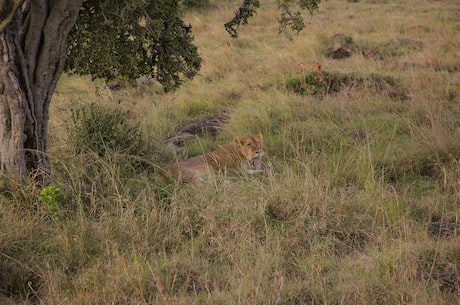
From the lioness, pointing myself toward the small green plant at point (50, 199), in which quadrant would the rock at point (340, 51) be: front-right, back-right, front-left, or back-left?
back-right

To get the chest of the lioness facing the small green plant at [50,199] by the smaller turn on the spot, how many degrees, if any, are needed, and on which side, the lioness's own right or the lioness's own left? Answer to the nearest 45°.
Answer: approximately 135° to the lioness's own right

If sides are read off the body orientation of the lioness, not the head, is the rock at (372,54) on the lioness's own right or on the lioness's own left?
on the lioness's own left

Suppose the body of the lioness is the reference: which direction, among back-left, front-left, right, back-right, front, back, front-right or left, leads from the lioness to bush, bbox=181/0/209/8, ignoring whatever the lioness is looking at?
left

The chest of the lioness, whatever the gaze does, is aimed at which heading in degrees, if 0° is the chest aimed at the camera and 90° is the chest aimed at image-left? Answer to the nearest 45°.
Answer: approximately 270°

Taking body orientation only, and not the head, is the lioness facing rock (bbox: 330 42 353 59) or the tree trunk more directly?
the rock

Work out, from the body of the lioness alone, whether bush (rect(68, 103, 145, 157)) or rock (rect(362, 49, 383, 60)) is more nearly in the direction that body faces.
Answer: the rock

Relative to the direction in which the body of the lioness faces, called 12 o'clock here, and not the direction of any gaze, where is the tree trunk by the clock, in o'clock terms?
The tree trunk is roughly at 5 o'clock from the lioness.

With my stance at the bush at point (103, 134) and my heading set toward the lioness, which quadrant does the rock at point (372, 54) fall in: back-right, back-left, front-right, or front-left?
front-left

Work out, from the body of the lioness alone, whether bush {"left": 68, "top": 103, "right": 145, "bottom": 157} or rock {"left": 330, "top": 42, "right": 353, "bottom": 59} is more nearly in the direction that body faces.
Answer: the rock

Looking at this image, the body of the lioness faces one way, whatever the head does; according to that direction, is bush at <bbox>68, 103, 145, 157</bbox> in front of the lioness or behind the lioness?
behind

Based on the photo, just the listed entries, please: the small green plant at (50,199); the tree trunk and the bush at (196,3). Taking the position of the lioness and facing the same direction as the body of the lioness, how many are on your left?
1

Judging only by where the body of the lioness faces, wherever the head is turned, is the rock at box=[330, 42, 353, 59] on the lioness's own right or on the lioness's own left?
on the lioness's own left

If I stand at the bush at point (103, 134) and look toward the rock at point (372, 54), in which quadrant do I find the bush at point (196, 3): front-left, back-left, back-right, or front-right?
front-left
